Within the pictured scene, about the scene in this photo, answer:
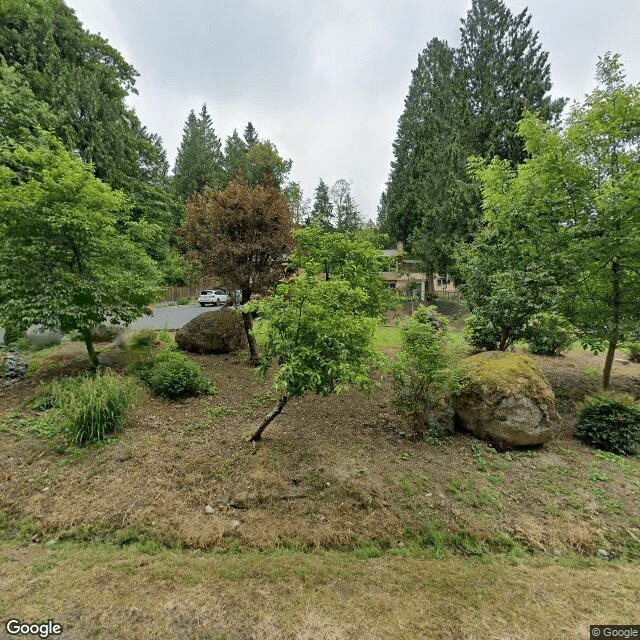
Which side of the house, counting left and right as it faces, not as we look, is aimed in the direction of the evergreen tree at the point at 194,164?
right

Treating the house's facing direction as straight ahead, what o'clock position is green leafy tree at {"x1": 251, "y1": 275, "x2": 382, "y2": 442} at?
The green leafy tree is roughly at 12 o'clock from the house.

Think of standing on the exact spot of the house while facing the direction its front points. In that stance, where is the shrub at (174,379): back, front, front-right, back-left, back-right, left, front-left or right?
front

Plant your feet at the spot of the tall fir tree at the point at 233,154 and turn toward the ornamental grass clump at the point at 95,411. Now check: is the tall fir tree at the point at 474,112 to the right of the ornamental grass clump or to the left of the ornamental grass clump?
left

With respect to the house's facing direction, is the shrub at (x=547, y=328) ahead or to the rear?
ahead

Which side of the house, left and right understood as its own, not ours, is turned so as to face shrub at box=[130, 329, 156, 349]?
front

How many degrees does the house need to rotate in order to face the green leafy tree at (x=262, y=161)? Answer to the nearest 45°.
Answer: approximately 90° to its right

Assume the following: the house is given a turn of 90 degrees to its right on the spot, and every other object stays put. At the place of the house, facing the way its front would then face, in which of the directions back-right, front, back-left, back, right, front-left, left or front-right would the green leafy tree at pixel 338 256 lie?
left

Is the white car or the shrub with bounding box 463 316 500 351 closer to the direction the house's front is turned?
the shrub

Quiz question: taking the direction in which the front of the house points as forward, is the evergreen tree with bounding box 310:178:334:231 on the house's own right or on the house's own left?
on the house's own right

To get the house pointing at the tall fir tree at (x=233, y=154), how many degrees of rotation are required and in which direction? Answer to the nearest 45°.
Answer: approximately 90° to its right

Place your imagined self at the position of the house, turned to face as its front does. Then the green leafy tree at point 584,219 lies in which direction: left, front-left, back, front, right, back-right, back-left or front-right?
front
